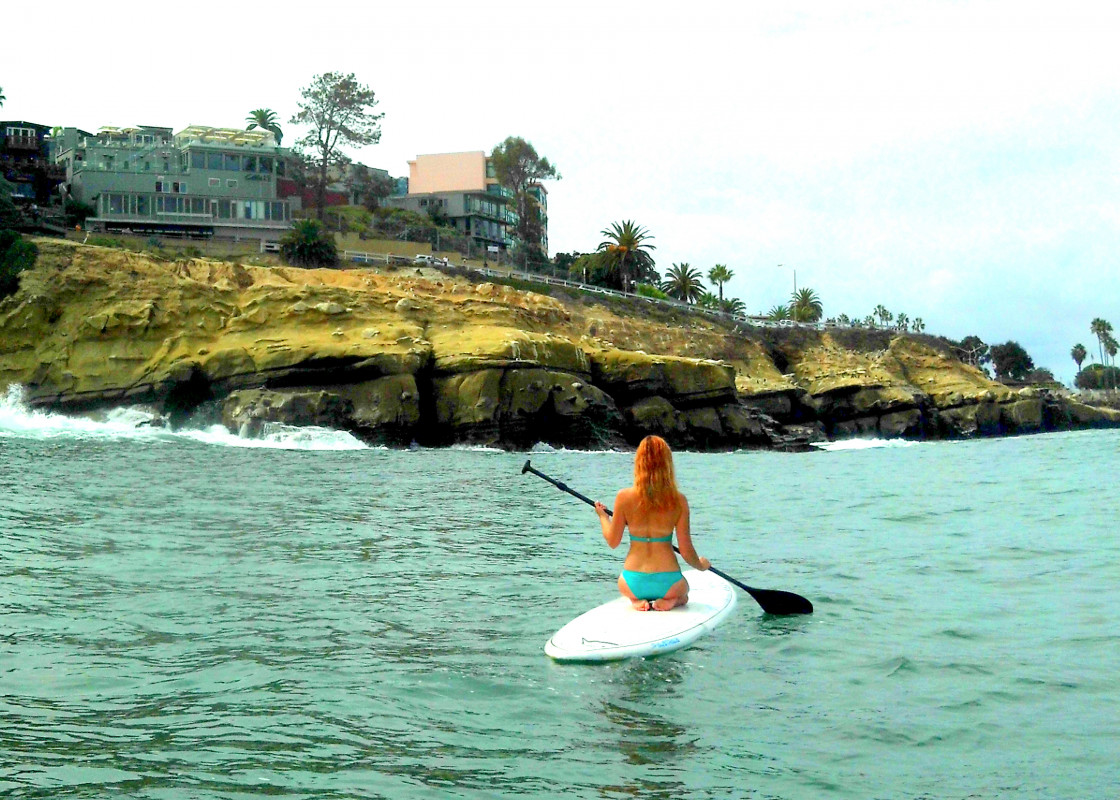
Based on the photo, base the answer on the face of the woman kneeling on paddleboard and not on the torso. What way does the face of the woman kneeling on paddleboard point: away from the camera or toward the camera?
away from the camera

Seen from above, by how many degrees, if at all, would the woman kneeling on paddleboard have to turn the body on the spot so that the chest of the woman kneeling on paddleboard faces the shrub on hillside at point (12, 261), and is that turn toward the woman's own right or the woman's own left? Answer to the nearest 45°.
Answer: approximately 45° to the woman's own left

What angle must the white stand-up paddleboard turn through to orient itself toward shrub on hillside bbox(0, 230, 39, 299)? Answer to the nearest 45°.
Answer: approximately 90° to its left

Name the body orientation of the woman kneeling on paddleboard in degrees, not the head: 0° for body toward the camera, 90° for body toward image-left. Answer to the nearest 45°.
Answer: approximately 180°

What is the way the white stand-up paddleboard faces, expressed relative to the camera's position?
facing away from the viewer and to the right of the viewer
